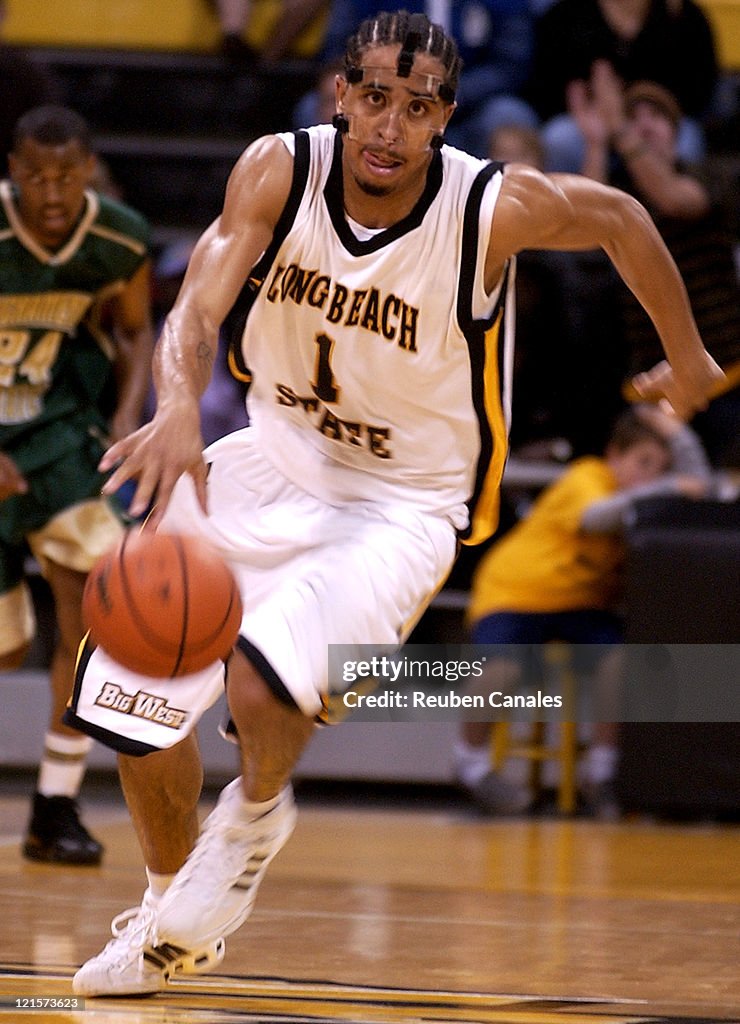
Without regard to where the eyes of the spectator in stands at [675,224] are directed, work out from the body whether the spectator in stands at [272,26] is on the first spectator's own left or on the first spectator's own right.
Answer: on the first spectator's own right

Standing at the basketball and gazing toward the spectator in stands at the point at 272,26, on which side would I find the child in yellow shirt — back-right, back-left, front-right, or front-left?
front-right

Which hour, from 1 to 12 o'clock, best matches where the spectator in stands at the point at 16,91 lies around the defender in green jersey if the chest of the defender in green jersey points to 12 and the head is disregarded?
The spectator in stands is roughly at 6 o'clock from the defender in green jersey.

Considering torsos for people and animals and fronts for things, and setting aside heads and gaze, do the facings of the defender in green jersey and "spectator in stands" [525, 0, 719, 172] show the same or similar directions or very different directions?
same or similar directions

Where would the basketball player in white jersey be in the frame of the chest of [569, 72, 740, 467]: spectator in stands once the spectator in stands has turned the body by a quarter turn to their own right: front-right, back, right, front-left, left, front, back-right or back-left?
back-left

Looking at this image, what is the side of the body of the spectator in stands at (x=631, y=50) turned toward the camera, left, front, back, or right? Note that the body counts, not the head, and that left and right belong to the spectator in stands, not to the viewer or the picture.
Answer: front

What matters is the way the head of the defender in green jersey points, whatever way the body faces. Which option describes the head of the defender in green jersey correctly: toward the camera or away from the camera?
toward the camera

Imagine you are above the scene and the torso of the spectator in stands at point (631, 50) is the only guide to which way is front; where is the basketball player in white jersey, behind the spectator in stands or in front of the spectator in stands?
in front

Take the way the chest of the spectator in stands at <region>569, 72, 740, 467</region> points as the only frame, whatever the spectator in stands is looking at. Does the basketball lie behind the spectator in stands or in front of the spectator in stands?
in front

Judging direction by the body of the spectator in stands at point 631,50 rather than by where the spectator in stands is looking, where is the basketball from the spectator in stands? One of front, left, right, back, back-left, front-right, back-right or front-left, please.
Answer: front

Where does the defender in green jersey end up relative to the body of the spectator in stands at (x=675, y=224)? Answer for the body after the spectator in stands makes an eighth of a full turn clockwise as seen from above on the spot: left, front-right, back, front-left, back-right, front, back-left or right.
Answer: front-left

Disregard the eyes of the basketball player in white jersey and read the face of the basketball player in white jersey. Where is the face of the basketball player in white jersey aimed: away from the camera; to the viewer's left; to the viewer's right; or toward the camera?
toward the camera

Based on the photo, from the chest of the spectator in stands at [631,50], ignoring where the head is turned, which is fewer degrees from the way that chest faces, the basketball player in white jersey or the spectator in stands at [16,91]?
the basketball player in white jersey

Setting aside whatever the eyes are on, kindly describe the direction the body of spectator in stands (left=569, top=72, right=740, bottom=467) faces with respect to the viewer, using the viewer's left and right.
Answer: facing the viewer and to the left of the viewer

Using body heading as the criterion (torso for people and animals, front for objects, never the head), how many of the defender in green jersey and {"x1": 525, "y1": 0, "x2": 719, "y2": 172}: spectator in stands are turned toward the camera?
2

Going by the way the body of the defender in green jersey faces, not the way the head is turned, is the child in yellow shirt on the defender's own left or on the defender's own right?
on the defender's own left

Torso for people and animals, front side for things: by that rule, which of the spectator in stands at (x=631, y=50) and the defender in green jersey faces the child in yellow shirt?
the spectator in stands
